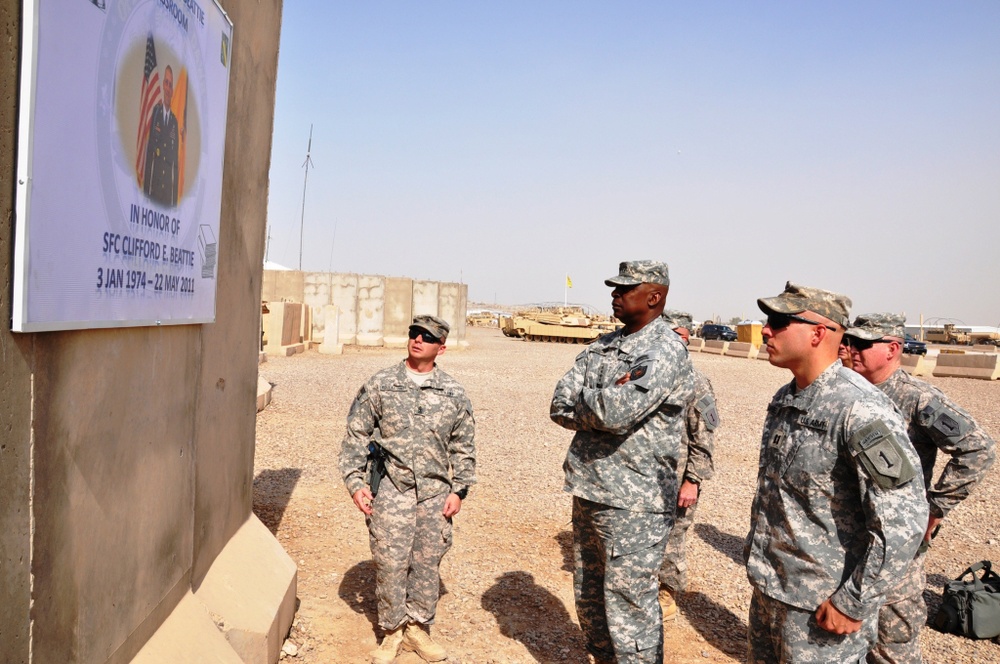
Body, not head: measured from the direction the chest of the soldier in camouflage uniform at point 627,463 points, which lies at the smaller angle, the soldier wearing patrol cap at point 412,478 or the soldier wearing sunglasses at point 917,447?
the soldier wearing patrol cap

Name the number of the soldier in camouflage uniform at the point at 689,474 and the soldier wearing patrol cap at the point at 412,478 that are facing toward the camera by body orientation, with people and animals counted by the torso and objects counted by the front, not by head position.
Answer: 1

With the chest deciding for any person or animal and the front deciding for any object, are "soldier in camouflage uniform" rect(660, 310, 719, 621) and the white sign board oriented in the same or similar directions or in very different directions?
very different directions

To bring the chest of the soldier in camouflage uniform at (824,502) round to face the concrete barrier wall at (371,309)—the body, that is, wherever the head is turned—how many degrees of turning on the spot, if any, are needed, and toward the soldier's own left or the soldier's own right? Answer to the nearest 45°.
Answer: approximately 90° to the soldier's own right

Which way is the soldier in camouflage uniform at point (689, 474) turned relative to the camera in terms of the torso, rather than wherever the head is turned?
to the viewer's left

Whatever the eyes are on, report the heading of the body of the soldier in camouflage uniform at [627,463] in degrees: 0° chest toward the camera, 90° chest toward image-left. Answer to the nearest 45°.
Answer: approximately 45°

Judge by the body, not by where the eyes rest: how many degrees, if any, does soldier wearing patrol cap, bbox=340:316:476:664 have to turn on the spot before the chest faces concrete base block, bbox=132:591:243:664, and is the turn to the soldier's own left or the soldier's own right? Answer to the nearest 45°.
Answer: approximately 45° to the soldier's own right

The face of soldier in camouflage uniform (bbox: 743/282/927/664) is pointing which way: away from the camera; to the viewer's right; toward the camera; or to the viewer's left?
to the viewer's left

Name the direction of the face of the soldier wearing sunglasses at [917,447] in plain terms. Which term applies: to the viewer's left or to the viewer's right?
to the viewer's left

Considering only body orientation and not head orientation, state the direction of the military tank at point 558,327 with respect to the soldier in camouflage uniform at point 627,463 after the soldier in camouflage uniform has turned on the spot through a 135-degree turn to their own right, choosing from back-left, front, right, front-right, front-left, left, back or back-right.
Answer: front
